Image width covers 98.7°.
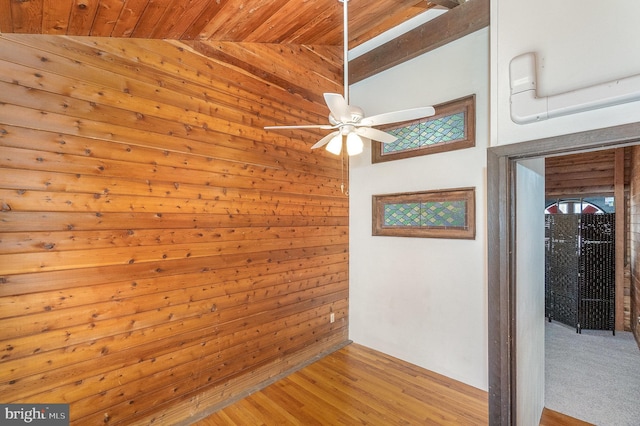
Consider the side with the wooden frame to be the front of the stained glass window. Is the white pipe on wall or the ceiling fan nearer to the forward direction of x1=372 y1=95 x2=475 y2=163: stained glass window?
the ceiling fan

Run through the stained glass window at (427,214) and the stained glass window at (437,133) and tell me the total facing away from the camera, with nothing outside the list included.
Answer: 0

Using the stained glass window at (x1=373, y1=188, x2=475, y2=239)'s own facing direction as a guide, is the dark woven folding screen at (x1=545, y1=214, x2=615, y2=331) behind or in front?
behind

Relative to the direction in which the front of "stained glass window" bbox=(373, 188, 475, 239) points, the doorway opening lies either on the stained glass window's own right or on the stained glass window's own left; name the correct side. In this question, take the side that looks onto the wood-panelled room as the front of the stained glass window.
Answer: on the stained glass window's own left

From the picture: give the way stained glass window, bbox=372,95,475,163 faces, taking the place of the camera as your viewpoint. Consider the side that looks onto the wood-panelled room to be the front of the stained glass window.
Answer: facing the viewer and to the left of the viewer

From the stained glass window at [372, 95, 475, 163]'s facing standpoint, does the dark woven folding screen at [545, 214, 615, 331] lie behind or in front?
behind

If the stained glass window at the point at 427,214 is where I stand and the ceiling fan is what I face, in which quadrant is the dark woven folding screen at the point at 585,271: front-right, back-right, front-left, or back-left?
back-left
